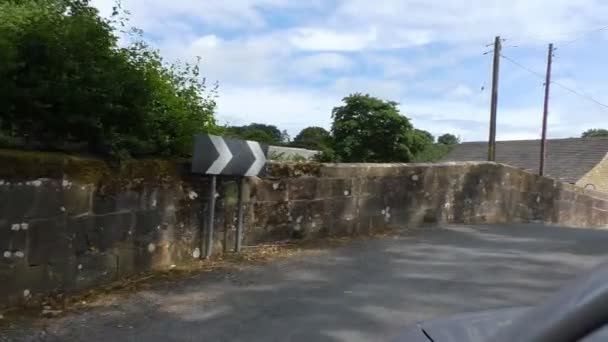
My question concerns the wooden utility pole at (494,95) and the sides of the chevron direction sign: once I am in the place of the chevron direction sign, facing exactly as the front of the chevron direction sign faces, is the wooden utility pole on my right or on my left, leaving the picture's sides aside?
on my left

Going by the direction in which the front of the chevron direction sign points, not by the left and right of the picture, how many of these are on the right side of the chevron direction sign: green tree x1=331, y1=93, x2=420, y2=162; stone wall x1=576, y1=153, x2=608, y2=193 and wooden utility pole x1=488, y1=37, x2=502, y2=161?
0

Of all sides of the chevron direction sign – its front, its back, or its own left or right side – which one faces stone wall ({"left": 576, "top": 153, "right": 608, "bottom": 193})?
left

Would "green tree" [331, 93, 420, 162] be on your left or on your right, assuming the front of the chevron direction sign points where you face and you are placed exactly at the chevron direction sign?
on your left

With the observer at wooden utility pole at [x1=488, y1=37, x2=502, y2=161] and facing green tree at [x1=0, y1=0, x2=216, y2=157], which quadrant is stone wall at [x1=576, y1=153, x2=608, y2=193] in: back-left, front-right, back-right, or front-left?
back-left

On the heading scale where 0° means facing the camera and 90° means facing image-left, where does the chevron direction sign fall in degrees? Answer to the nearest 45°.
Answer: approximately 315°
